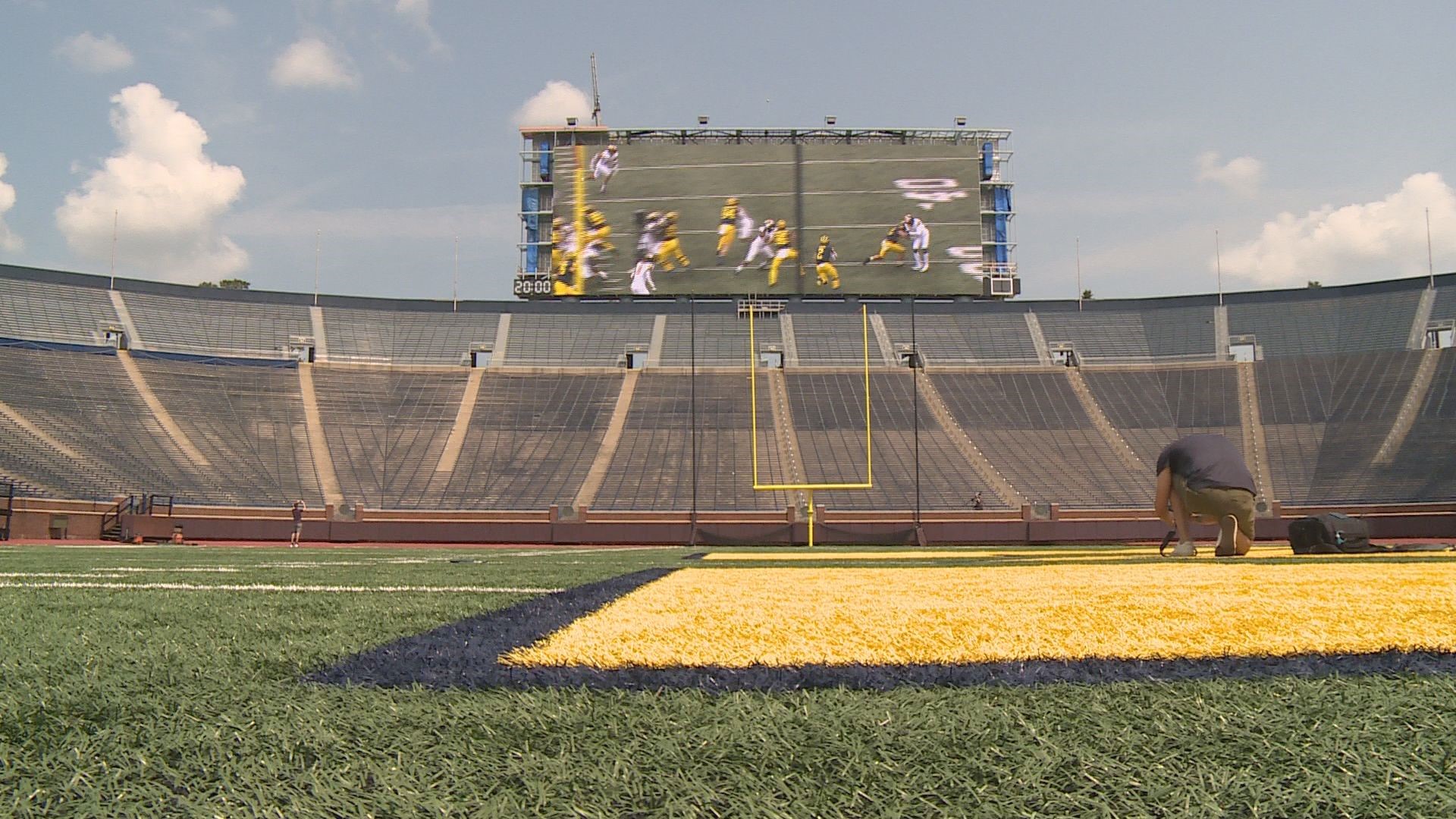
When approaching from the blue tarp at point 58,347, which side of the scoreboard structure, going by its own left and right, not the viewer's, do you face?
right

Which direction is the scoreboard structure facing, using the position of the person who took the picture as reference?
facing the viewer

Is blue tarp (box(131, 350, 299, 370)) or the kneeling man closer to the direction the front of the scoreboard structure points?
the kneeling man

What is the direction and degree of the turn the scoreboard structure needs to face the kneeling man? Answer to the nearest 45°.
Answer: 0° — it already faces them

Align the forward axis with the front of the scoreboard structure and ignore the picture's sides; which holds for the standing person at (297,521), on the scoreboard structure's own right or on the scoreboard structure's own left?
on the scoreboard structure's own right

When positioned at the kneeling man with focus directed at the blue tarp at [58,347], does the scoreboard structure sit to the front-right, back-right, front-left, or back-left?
front-right

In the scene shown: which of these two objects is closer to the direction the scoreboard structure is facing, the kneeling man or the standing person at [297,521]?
the kneeling man
